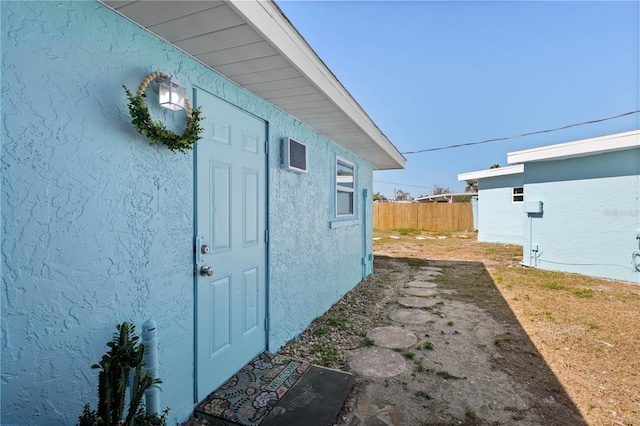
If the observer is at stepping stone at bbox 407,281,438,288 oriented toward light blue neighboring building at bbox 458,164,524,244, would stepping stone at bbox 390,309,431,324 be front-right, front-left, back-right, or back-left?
back-right

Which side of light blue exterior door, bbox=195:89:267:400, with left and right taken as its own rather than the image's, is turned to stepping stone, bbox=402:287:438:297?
left

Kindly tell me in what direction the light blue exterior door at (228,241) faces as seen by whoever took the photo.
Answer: facing the viewer and to the right of the viewer

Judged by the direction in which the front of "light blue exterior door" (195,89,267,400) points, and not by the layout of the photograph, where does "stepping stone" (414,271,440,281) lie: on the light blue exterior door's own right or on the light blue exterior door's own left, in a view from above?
on the light blue exterior door's own left

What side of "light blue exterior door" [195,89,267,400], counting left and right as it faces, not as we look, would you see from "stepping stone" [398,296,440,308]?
left

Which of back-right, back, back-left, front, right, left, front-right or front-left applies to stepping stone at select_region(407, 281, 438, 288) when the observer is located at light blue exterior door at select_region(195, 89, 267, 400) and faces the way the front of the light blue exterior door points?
left

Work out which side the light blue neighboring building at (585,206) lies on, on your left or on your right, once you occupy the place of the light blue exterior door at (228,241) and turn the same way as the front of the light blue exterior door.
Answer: on your left

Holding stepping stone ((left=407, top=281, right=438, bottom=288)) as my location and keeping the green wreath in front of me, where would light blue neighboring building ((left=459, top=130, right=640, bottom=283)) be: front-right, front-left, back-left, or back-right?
back-left

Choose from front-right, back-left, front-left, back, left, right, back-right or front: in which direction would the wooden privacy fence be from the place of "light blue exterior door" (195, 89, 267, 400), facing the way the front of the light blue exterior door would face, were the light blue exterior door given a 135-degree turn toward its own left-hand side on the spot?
front-right

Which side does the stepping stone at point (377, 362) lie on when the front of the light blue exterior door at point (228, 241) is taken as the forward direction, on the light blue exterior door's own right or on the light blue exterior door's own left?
on the light blue exterior door's own left
